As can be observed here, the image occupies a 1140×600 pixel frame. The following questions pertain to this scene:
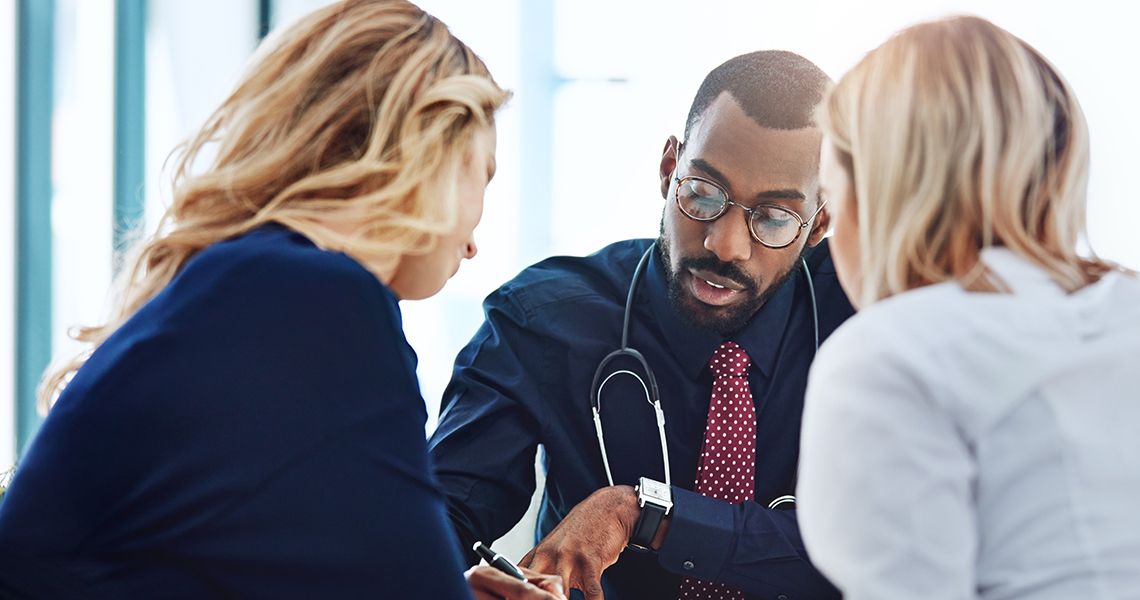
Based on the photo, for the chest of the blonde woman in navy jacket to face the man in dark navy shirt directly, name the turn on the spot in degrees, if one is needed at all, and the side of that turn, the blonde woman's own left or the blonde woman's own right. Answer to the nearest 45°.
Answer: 0° — they already face them

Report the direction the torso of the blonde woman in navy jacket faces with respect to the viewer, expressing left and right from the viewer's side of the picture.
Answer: facing away from the viewer and to the right of the viewer

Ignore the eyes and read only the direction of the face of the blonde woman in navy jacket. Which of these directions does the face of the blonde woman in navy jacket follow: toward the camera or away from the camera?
away from the camera

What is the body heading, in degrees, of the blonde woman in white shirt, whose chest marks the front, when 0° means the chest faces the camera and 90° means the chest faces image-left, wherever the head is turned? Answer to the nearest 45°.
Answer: approximately 135°

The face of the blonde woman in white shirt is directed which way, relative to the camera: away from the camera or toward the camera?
away from the camera
